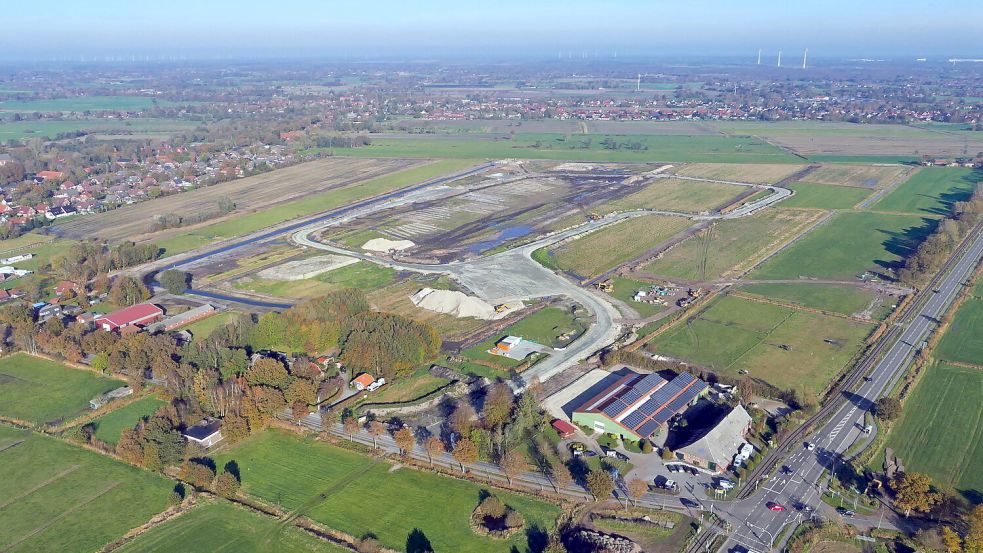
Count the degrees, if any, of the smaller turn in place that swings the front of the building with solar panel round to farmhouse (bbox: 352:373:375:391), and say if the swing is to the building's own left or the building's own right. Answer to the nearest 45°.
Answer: approximately 45° to the building's own right

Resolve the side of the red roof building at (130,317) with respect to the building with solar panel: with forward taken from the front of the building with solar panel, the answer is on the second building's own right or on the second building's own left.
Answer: on the second building's own right

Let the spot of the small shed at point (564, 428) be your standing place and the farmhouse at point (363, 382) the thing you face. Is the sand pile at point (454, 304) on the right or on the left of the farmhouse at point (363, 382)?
right

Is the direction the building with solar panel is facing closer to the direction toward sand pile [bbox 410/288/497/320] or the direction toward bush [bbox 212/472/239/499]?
the bush

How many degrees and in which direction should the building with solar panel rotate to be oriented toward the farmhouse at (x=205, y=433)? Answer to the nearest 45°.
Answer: approximately 45° to its right

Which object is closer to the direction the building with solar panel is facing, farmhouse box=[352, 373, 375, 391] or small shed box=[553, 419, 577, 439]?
the small shed

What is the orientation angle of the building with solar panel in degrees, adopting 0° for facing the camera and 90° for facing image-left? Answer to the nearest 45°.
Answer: approximately 45°

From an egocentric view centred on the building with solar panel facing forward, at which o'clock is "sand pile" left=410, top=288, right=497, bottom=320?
The sand pile is roughly at 3 o'clock from the building with solar panel.

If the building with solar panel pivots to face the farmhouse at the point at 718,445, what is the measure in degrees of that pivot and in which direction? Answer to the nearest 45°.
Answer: approximately 90° to its left

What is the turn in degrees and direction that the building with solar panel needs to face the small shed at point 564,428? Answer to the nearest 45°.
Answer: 0° — it already faces it
